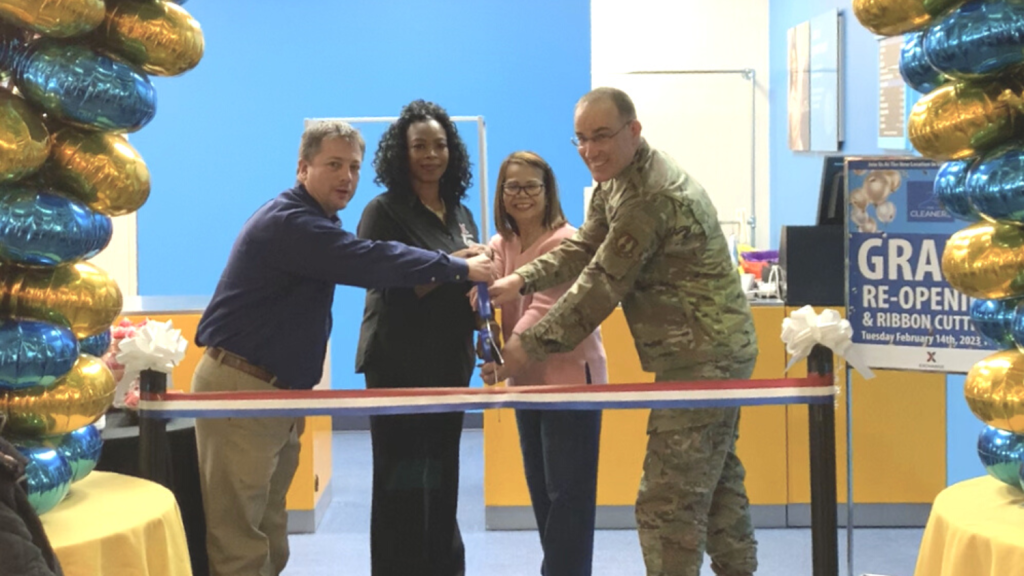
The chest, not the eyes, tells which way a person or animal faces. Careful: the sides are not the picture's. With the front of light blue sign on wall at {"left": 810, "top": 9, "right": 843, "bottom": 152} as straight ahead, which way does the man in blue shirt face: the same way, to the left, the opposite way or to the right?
the opposite way

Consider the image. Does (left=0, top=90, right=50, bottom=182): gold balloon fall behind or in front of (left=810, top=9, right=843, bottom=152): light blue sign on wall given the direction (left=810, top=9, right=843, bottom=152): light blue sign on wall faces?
in front

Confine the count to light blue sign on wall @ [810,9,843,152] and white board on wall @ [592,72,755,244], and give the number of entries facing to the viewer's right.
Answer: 0

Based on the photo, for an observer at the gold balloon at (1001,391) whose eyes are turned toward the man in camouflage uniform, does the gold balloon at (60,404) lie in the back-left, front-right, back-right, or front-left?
front-left

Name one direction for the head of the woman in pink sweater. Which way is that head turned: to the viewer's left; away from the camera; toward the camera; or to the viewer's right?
toward the camera

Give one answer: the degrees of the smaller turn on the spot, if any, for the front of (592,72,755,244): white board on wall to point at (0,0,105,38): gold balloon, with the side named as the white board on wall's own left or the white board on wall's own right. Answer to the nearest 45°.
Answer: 0° — it already faces it

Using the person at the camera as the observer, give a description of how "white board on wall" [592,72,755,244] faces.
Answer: facing the viewer

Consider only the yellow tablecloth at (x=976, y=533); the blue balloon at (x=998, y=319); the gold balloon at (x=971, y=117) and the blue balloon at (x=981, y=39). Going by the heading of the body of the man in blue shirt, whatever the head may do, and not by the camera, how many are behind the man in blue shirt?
0

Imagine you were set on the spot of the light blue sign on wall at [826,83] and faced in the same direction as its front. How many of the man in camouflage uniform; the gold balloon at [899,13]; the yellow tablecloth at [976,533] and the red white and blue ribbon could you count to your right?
0

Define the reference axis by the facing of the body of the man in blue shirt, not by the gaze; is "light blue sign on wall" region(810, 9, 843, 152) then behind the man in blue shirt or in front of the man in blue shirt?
in front

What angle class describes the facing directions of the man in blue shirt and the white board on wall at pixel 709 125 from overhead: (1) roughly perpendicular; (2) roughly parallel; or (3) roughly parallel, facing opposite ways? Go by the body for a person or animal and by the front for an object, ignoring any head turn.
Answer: roughly perpendicular

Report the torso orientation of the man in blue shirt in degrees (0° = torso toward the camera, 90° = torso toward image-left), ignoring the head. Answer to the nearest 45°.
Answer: approximately 270°

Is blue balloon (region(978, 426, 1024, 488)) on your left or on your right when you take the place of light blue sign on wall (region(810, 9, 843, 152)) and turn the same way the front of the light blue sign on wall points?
on your left
